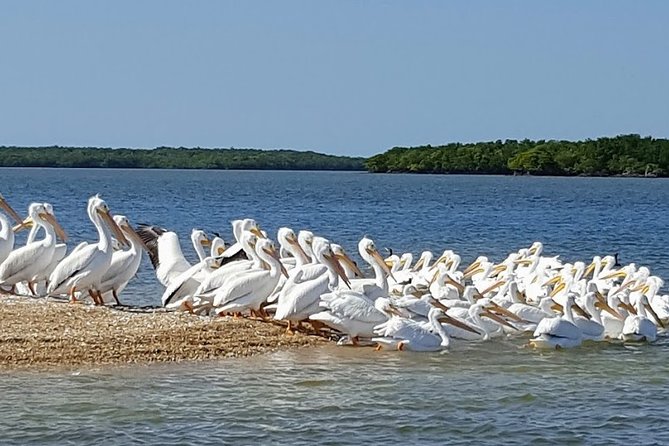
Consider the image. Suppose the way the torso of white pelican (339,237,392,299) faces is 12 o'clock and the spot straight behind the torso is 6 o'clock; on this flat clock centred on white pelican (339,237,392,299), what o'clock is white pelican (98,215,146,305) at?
white pelican (98,215,146,305) is roughly at 6 o'clock from white pelican (339,237,392,299).

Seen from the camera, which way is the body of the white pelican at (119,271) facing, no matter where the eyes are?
to the viewer's right

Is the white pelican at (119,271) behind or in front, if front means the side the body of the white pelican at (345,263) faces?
behind

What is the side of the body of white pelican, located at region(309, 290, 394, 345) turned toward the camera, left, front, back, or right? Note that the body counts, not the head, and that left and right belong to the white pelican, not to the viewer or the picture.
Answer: right

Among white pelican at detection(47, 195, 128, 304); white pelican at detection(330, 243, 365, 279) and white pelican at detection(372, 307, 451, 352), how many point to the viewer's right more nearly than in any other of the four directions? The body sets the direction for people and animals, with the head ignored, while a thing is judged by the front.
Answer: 3

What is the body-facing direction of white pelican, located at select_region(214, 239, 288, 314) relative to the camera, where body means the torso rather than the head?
to the viewer's right

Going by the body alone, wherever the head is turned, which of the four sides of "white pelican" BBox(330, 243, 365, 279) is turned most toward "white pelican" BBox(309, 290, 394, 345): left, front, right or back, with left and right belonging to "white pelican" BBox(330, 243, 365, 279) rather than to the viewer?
right

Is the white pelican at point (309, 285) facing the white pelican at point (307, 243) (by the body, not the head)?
no

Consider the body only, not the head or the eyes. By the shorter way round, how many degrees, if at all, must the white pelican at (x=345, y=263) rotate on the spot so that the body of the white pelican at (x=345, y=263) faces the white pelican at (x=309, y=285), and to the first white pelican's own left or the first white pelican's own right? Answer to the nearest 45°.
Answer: approximately 90° to the first white pelican's own right

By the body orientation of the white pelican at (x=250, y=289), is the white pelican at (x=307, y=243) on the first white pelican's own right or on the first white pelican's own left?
on the first white pelican's own left

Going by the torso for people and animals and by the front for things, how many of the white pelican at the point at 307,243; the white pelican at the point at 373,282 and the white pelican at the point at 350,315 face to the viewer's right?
3

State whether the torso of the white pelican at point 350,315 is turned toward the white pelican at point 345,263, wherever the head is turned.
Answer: no

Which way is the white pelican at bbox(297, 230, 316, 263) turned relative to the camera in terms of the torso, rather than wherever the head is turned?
to the viewer's right

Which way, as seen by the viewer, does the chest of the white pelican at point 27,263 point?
to the viewer's right

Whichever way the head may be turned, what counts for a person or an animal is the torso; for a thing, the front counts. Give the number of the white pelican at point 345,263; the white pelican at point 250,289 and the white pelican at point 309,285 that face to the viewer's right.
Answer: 3

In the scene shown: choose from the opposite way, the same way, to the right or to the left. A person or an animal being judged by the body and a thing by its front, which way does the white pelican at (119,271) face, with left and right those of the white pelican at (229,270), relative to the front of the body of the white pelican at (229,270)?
the same way

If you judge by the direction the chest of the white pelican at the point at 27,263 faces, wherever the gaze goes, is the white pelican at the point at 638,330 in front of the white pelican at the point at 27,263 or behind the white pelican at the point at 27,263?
in front

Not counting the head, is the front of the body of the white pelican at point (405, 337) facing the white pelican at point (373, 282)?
no

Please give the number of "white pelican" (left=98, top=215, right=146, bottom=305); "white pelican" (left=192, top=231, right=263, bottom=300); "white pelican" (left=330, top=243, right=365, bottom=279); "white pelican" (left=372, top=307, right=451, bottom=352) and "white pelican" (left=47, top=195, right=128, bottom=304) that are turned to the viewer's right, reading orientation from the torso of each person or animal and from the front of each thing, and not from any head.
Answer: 5

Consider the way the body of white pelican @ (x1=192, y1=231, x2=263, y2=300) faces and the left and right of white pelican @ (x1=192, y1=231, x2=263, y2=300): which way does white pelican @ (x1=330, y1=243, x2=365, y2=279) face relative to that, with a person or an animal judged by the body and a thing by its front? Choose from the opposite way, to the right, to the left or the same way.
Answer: the same way

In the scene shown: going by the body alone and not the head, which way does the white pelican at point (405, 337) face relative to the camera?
to the viewer's right

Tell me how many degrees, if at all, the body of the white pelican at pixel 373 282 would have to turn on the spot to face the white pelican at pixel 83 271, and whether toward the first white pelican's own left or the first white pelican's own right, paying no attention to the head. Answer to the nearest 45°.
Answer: approximately 180°

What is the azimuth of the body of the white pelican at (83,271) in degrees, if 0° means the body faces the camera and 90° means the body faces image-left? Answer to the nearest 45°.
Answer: approximately 270°

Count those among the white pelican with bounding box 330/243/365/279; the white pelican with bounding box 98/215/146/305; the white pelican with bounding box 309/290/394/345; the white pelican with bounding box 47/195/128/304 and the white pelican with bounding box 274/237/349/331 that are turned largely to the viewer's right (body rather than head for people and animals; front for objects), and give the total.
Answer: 5

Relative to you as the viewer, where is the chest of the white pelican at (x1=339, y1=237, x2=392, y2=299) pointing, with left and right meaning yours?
facing to the right of the viewer
